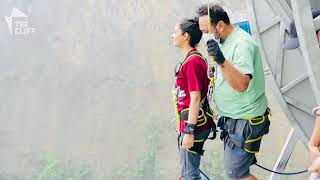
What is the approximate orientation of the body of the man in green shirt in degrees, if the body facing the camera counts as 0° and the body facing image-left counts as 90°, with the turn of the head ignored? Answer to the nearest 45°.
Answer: approximately 90°
